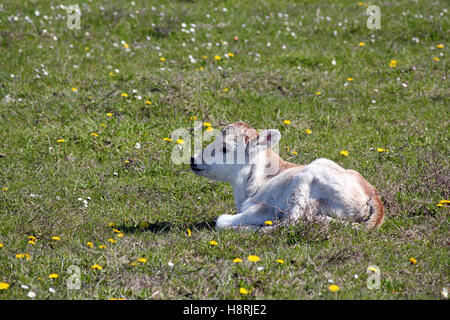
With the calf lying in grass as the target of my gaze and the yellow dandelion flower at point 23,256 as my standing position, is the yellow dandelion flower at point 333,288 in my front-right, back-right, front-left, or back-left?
front-right

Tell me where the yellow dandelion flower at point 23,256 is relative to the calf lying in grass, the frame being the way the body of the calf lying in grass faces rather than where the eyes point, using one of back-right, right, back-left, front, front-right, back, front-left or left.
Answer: front-left

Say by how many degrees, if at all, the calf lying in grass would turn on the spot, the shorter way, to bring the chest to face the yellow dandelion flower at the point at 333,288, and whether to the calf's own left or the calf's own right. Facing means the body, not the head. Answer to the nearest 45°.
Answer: approximately 90° to the calf's own left

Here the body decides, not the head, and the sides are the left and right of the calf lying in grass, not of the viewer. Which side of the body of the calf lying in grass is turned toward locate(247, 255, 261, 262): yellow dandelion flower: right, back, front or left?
left

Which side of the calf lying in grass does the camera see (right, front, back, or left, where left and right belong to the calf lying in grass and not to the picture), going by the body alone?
left

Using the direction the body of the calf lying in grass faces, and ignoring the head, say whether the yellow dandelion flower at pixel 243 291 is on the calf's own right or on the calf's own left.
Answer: on the calf's own left

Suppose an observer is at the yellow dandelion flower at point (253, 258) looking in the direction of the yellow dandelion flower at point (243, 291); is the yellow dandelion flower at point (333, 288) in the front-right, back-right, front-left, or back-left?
front-left

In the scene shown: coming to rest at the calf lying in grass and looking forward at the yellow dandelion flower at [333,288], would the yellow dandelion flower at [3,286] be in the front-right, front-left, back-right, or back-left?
front-right
